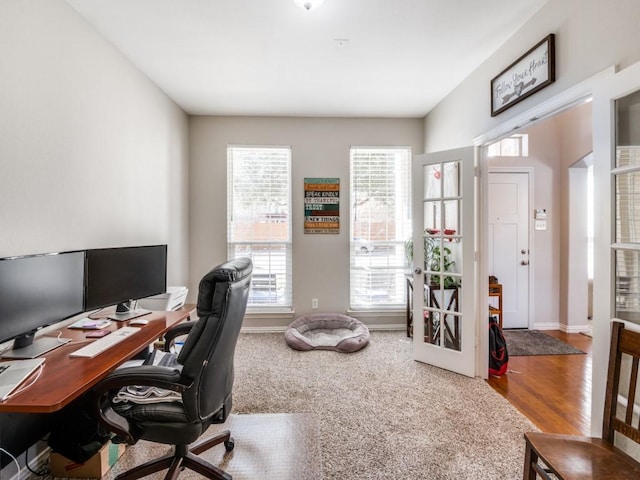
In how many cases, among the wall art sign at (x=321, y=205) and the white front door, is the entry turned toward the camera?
2

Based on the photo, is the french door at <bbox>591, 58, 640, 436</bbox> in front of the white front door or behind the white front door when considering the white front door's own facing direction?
in front

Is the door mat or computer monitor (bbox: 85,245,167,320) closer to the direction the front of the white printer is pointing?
the door mat

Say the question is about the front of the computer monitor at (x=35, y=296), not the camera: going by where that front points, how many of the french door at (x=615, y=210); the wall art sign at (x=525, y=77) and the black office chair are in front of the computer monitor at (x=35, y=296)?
3

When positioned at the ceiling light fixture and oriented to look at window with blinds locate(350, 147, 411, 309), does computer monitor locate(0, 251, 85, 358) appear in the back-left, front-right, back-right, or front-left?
back-left

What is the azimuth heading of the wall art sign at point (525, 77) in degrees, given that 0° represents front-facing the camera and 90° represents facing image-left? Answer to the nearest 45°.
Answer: approximately 45°

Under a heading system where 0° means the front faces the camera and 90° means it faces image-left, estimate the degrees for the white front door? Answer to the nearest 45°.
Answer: approximately 0°

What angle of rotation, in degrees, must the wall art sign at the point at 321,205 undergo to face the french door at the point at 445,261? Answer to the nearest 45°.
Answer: approximately 45° to its left

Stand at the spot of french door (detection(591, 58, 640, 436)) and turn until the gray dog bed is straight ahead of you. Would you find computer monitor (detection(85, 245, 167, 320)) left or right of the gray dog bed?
left

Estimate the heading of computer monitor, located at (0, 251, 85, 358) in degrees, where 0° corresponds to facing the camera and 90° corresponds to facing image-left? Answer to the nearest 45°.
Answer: approximately 315°

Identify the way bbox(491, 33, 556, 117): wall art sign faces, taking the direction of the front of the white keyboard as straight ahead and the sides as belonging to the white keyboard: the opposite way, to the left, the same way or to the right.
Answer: the opposite way

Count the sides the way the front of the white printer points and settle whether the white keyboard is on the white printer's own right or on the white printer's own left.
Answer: on the white printer's own right
